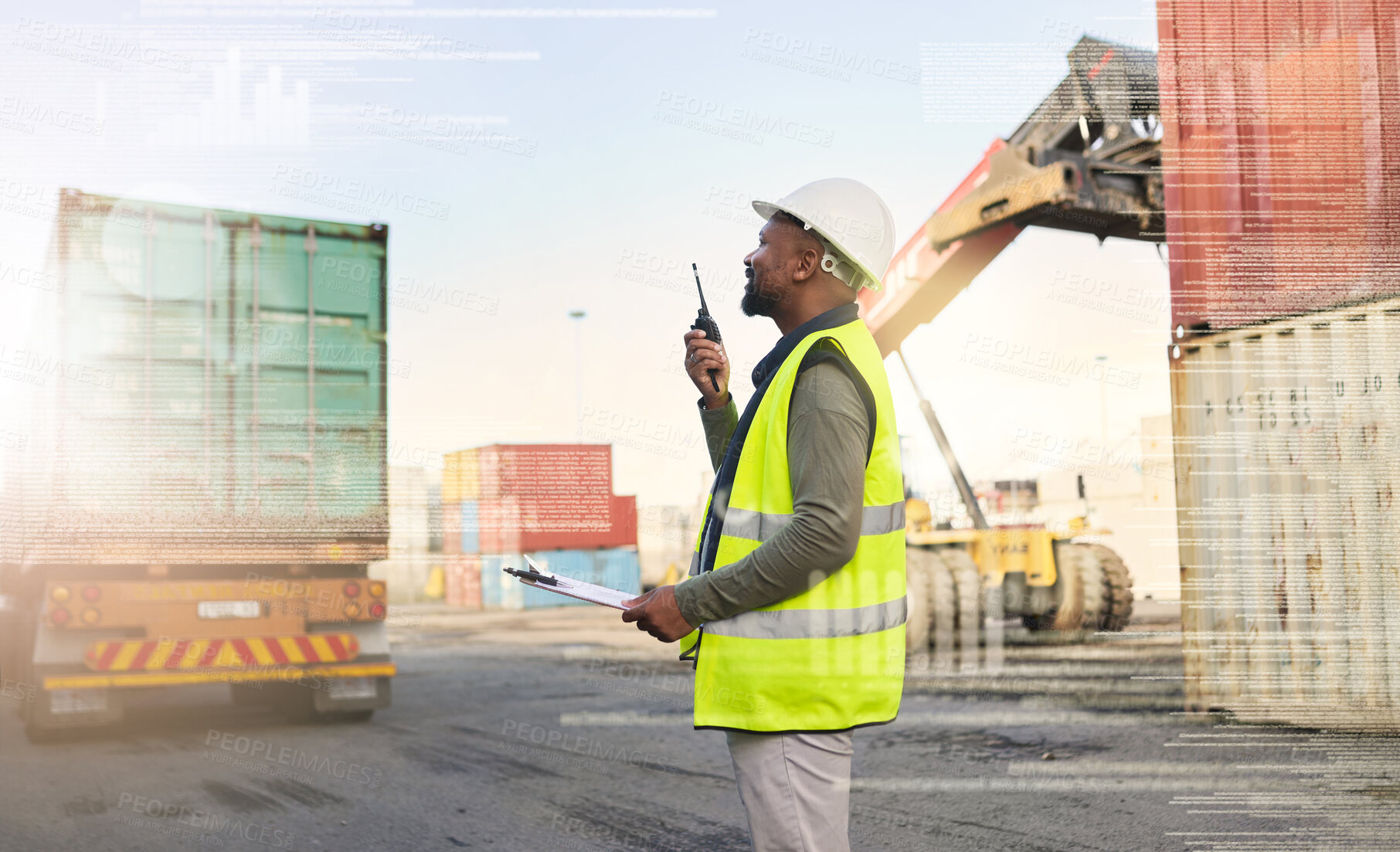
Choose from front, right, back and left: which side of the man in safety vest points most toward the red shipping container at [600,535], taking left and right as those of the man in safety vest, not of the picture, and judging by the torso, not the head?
right

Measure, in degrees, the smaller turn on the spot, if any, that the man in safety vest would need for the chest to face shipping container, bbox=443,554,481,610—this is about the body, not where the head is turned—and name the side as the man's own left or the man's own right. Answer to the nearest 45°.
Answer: approximately 90° to the man's own right

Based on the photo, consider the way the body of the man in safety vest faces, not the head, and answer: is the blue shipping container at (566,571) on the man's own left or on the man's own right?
on the man's own right

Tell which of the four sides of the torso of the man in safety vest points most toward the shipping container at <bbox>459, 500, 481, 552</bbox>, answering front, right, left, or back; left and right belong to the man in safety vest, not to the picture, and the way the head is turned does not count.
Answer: right

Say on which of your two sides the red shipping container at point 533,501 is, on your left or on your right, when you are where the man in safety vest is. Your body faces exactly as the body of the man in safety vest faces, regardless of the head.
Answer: on your right

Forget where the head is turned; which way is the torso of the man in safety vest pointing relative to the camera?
to the viewer's left

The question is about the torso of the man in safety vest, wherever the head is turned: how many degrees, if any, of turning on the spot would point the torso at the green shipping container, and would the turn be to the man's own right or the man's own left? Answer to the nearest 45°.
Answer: approximately 45° to the man's own right
